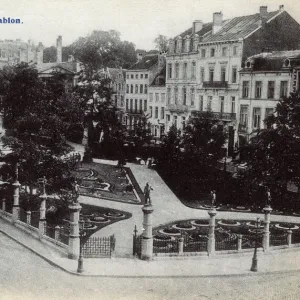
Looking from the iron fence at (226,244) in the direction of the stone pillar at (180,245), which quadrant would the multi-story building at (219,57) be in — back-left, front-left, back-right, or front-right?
back-right

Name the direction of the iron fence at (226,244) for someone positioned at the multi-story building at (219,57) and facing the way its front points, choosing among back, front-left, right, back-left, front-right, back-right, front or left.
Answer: front-left

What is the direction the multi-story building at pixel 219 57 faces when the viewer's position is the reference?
facing the viewer and to the left of the viewer

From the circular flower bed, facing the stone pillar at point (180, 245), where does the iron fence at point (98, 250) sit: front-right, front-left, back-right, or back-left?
front-right

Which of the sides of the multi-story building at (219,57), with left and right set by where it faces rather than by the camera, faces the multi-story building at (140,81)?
right

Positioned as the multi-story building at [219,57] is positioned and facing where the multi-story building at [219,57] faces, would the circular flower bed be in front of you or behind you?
in front

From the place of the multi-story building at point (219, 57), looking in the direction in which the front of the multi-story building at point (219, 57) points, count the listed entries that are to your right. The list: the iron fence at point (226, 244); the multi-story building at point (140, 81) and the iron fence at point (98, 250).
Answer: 1

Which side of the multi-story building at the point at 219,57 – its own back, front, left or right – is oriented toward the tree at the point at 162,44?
right

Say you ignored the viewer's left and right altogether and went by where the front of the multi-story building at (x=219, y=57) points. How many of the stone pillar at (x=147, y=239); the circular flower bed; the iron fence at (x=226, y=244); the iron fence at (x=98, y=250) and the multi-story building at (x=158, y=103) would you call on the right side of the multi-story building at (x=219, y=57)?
1

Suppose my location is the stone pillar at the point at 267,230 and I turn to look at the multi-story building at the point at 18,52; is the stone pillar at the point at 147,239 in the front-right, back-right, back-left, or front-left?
front-left

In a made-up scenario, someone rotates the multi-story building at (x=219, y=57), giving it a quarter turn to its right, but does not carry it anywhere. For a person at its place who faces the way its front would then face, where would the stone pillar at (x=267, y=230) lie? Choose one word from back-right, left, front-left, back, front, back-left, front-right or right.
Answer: back-left

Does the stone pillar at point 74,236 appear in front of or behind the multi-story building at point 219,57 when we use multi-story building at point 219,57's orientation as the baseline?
in front

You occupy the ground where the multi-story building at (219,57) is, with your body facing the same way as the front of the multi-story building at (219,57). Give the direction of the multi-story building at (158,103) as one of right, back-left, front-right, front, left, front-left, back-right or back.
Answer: right
